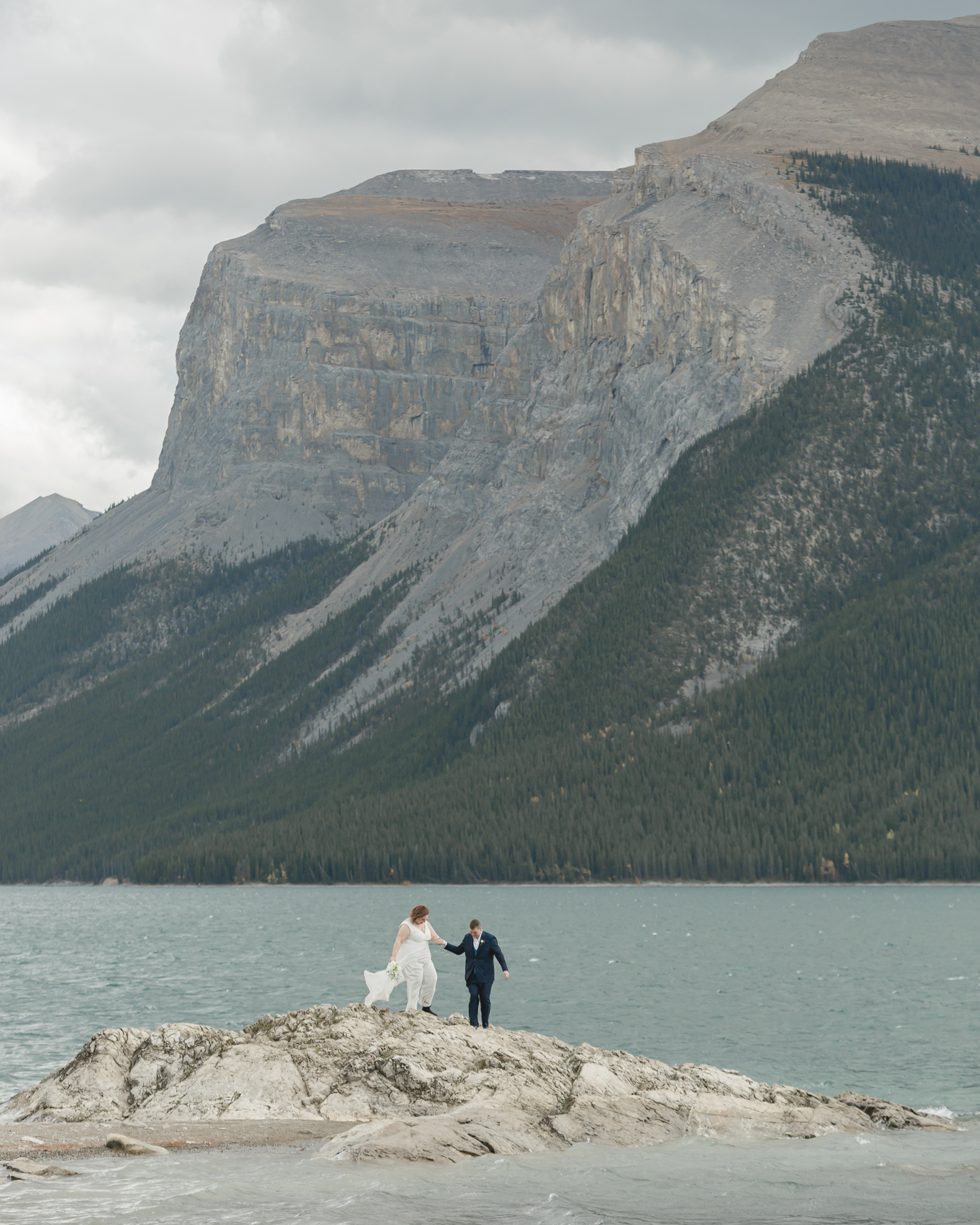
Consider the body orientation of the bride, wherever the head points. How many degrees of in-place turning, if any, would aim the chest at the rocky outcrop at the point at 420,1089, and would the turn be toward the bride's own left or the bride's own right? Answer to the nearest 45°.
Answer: approximately 45° to the bride's own right

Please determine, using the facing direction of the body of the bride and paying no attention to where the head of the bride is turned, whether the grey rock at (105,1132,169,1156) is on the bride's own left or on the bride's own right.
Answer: on the bride's own right

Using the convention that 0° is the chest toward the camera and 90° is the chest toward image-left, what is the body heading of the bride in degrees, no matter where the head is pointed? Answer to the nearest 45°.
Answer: approximately 315°

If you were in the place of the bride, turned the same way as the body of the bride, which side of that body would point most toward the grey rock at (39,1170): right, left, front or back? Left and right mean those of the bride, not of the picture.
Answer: right

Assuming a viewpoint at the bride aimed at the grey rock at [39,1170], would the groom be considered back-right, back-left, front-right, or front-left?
back-left

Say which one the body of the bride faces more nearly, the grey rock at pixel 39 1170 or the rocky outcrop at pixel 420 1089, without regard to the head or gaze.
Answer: the rocky outcrop
